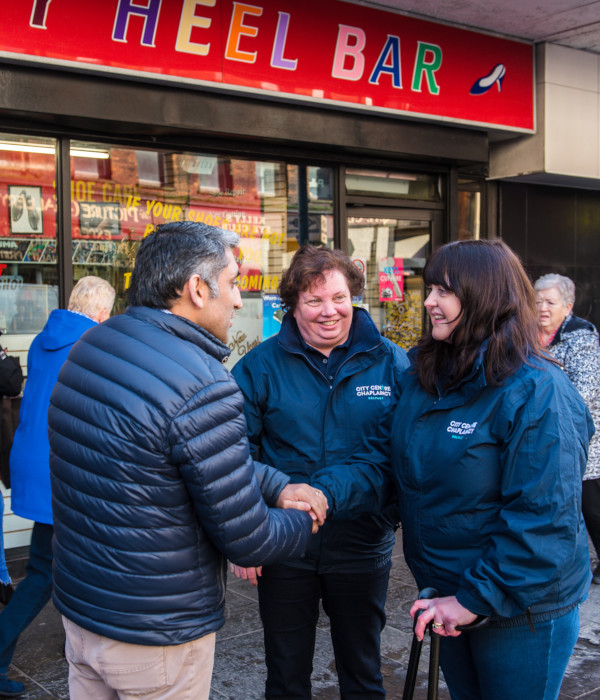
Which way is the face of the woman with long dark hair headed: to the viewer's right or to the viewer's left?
to the viewer's left

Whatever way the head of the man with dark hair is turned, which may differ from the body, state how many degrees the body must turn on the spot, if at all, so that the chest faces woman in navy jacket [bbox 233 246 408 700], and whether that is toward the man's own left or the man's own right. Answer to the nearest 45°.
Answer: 0° — they already face them

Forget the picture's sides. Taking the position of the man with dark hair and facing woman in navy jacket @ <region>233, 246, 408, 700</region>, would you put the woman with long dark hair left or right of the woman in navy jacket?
right

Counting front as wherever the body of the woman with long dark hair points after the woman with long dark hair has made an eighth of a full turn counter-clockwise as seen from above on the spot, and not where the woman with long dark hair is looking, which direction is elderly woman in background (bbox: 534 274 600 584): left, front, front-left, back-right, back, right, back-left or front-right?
back

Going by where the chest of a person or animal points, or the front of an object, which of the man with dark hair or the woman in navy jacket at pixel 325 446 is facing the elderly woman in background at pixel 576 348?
the man with dark hair

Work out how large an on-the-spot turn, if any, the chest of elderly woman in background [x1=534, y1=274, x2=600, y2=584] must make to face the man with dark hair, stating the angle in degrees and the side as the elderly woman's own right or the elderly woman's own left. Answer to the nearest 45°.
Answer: approximately 45° to the elderly woman's own left

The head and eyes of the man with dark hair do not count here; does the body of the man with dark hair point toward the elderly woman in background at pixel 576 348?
yes

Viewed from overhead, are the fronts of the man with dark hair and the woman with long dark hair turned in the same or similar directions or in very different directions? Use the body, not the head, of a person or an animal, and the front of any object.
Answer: very different directions

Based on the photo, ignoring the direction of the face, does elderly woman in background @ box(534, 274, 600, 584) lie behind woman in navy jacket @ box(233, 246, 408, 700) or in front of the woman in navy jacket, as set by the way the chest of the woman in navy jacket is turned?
behind

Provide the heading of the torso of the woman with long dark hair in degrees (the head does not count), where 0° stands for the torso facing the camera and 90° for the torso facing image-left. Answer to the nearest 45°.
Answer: approximately 45°

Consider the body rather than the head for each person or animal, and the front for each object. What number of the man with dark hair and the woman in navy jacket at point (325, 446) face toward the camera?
1

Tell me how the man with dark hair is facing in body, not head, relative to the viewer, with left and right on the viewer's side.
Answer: facing away from the viewer and to the right of the viewer
